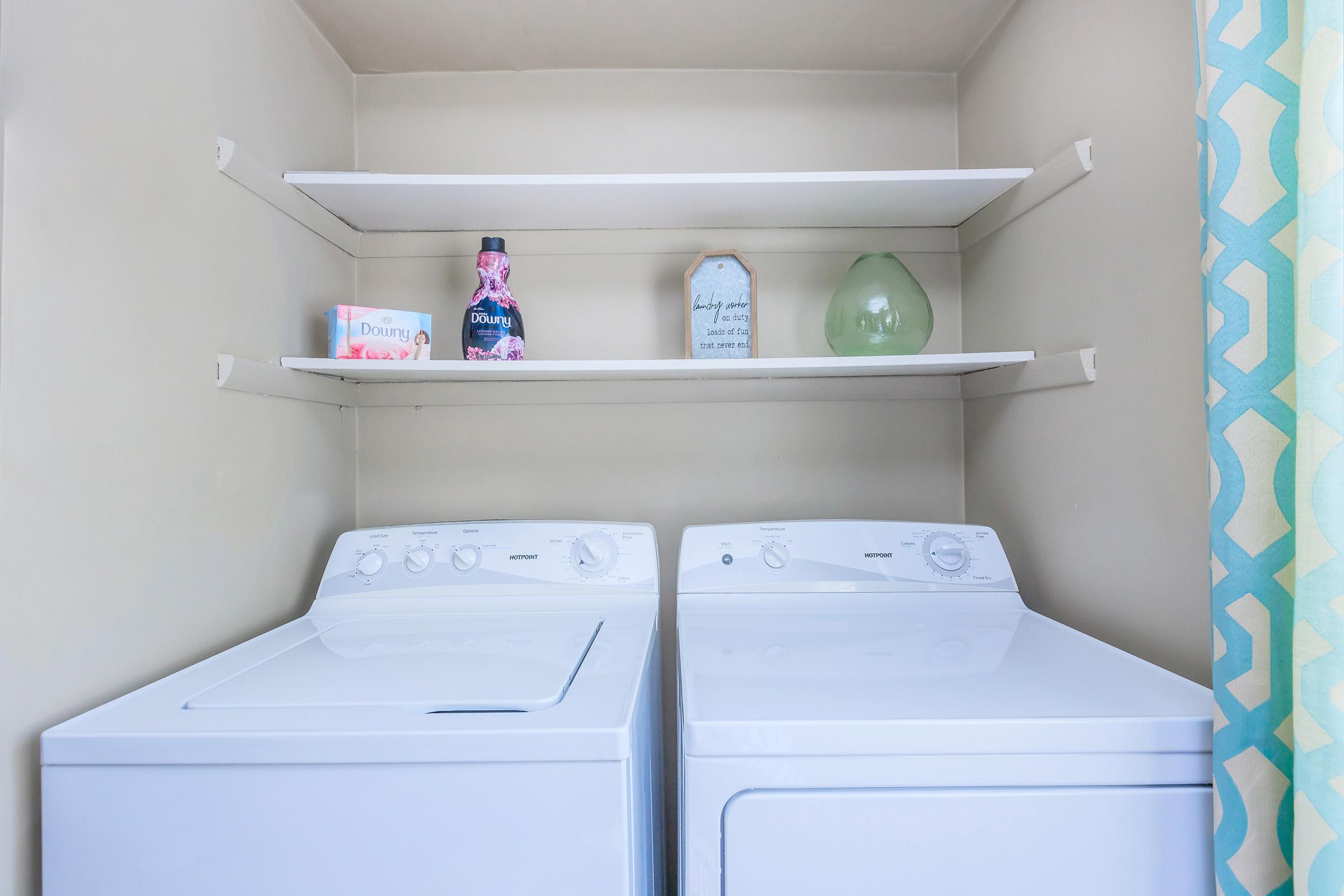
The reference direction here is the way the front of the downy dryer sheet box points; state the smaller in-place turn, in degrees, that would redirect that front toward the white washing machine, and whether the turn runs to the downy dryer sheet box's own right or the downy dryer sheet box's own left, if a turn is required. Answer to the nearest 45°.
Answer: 0° — it already faces it

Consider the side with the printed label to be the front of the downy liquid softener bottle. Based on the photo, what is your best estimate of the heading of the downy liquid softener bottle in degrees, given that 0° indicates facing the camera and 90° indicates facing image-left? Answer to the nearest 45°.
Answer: approximately 0°

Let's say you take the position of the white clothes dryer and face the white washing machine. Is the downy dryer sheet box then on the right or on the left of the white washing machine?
right

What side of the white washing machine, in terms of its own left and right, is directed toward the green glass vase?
left

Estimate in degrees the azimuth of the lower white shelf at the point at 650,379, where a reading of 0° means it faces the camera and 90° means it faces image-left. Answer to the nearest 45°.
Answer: approximately 0°
